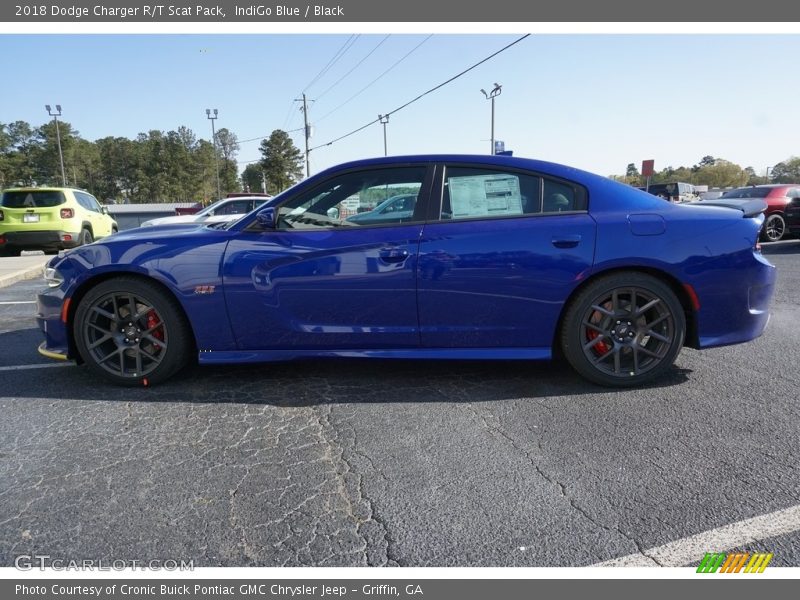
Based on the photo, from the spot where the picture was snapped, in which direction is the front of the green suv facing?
facing away from the viewer and to the right of the viewer

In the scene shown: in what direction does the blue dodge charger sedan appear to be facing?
to the viewer's left

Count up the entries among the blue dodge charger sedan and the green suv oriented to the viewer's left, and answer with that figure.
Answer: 1

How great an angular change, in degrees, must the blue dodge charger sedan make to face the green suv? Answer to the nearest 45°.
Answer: approximately 45° to its right

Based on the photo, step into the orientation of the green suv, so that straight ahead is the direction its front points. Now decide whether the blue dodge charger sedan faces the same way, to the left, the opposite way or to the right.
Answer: to the left

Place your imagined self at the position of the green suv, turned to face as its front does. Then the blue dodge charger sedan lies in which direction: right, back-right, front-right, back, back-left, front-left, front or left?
back-right

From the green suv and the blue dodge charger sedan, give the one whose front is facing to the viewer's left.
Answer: the blue dodge charger sedan
